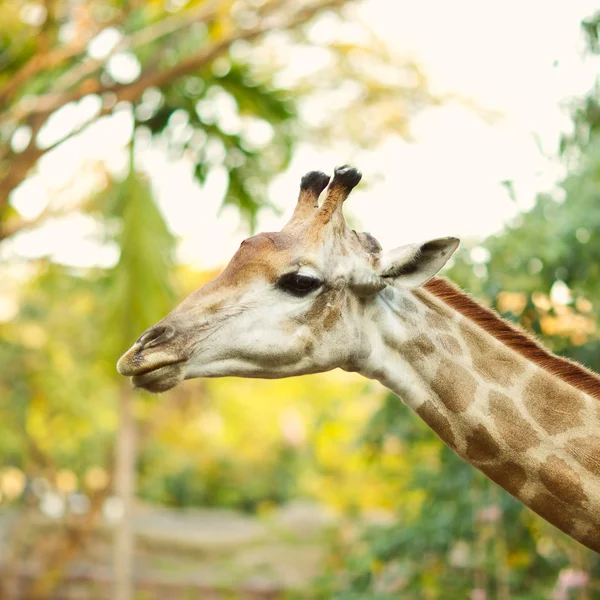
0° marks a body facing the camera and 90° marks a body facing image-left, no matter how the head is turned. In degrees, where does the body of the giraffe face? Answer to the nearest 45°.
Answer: approximately 90°

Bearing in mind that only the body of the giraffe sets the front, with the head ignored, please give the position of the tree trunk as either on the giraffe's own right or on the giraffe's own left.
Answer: on the giraffe's own right
